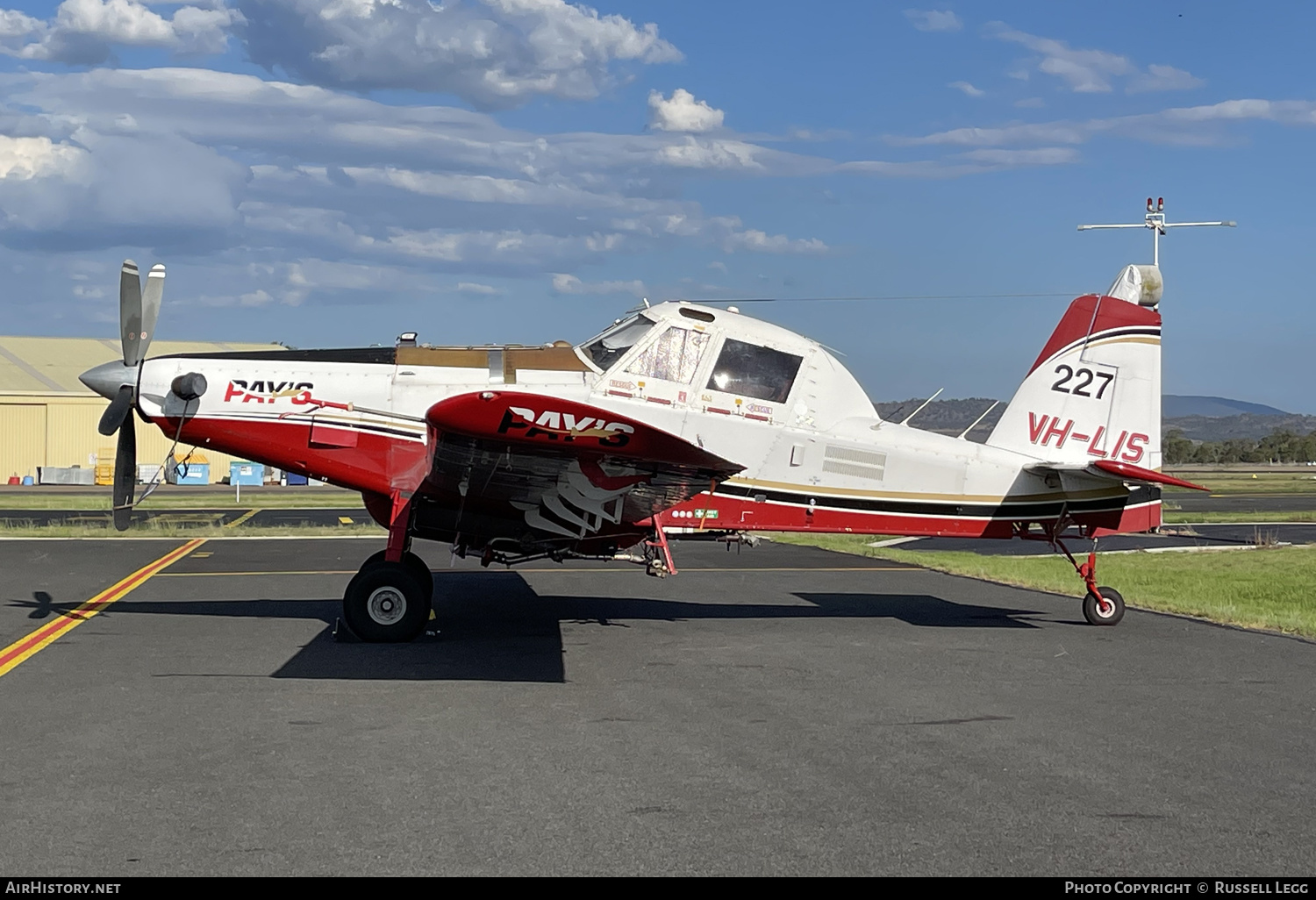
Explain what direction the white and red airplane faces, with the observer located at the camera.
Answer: facing to the left of the viewer
